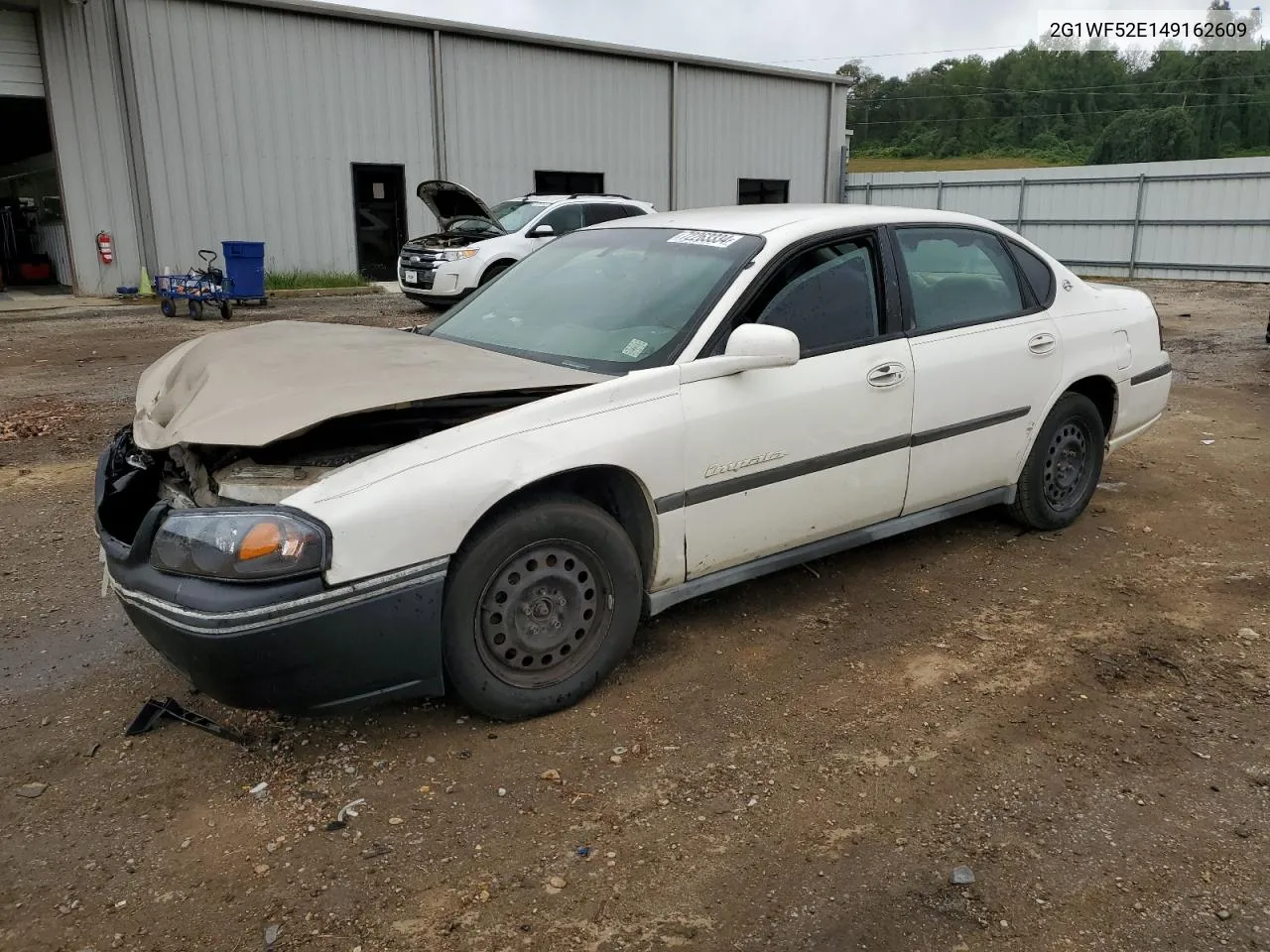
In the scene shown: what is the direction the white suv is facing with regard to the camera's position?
facing the viewer and to the left of the viewer

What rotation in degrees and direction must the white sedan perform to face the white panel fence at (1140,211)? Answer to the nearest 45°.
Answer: approximately 180°

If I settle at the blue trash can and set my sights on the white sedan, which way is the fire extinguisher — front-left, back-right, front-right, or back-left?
back-right

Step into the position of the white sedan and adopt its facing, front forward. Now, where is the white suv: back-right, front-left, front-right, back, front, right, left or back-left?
back-right

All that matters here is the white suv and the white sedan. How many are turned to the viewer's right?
0

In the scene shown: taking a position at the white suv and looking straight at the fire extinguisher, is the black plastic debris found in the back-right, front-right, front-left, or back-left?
back-left

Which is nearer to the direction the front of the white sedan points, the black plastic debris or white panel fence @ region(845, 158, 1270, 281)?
the black plastic debris

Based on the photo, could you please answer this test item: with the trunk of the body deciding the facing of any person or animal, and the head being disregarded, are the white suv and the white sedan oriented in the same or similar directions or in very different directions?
same or similar directions

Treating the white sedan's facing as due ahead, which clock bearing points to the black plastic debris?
The black plastic debris is roughly at 1 o'clock from the white sedan.

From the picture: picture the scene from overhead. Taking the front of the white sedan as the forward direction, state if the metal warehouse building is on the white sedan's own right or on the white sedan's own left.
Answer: on the white sedan's own right

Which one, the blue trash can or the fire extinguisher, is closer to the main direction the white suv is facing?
the blue trash can

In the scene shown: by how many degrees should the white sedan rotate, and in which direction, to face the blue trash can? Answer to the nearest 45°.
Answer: approximately 90° to its right
